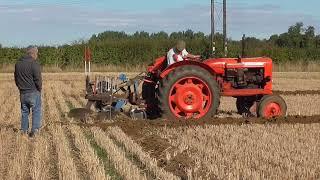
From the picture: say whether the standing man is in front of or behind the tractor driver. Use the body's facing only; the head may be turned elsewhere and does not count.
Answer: behind

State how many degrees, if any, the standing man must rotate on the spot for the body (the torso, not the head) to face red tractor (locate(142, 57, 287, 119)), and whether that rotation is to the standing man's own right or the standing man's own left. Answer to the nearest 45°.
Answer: approximately 45° to the standing man's own right

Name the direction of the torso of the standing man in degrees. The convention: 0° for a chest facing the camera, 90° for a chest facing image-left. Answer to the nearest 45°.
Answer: approximately 225°

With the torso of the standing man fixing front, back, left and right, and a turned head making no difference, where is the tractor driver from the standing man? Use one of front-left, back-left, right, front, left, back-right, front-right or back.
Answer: front-right

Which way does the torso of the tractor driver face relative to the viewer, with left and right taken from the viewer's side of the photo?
facing to the right of the viewer
